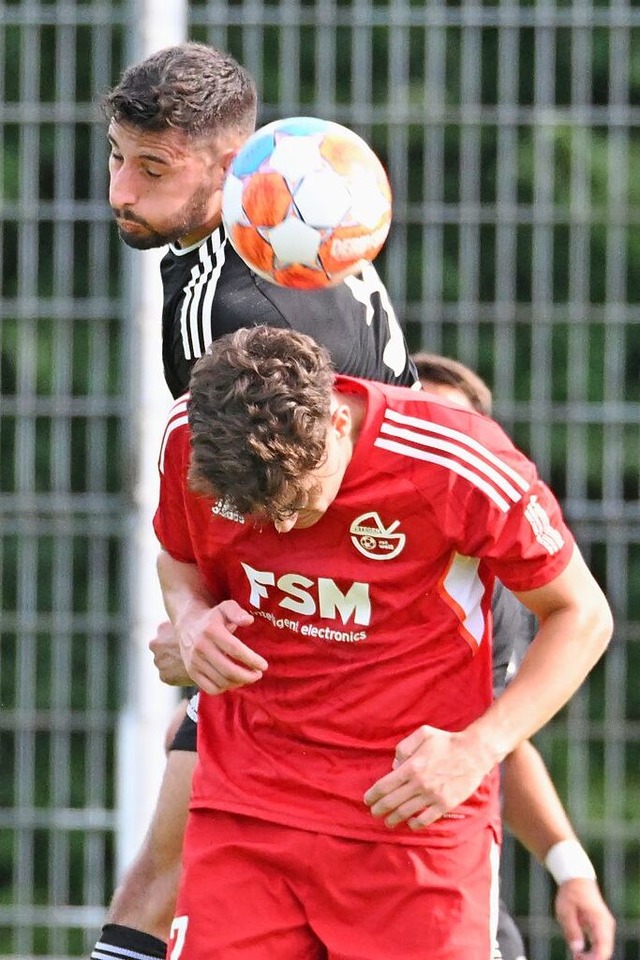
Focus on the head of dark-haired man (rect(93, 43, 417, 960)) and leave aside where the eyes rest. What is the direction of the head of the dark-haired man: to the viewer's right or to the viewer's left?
to the viewer's left

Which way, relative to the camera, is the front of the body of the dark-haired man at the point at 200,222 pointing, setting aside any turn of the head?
to the viewer's left

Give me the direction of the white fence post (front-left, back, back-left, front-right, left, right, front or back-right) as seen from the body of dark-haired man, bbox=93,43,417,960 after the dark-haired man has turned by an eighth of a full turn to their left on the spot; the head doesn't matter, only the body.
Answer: back-right

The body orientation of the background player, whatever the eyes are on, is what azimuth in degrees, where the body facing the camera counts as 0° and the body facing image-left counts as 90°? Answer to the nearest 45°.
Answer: approximately 45°
